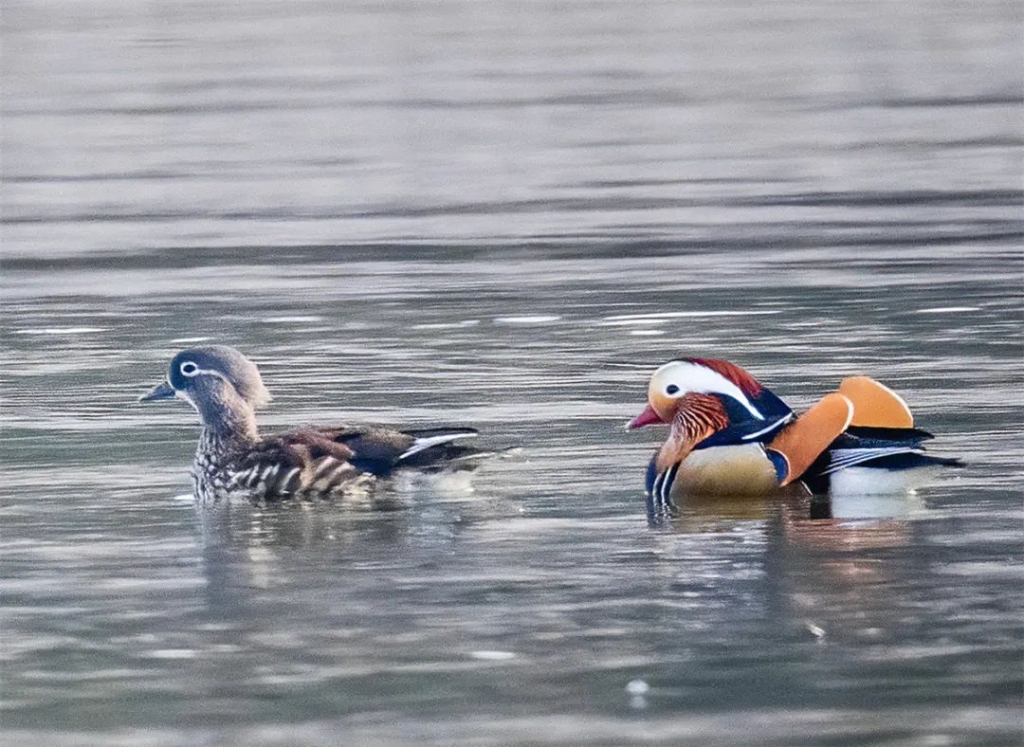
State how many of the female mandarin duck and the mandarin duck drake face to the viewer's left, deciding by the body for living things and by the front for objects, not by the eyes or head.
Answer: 2

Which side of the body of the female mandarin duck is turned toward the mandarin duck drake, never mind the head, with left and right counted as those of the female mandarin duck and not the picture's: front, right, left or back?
back

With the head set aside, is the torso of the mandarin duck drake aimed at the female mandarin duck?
yes

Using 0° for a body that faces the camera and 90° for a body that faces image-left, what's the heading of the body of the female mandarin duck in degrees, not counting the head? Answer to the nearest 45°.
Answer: approximately 90°

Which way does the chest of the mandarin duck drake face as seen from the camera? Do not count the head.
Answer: to the viewer's left
